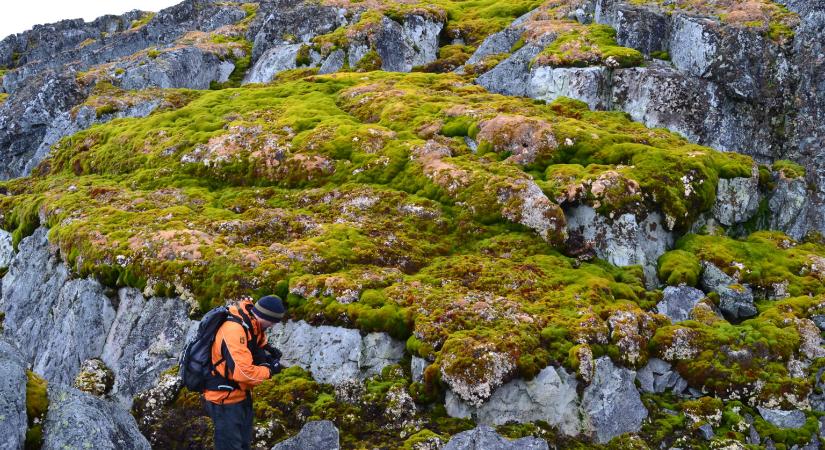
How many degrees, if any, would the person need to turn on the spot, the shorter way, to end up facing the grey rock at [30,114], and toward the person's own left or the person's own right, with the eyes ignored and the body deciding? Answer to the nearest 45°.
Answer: approximately 90° to the person's own left

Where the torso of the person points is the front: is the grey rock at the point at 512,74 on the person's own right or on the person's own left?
on the person's own left

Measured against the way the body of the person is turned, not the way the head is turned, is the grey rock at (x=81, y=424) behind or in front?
behind

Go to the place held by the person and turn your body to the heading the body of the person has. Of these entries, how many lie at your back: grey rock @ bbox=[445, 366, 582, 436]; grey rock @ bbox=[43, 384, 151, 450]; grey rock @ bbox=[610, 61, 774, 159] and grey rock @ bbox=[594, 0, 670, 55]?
1

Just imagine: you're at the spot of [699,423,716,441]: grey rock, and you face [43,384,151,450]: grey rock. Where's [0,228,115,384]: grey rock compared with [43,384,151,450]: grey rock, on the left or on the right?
right

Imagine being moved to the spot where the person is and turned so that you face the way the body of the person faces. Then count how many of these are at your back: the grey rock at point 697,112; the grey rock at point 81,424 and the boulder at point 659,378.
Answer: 1

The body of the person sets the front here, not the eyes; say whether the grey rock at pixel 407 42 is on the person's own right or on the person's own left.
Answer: on the person's own left

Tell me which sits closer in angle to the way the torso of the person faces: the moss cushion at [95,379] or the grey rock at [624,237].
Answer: the grey rock

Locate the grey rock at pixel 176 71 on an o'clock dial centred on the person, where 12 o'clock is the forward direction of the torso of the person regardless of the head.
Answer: The grey rock is roughly at 9 o'clock from the person.

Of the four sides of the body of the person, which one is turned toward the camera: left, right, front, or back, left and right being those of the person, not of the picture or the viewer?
right

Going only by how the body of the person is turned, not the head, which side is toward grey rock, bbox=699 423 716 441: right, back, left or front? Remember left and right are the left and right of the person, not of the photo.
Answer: front

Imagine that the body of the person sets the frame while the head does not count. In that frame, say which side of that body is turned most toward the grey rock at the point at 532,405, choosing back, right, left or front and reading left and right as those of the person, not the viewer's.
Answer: front

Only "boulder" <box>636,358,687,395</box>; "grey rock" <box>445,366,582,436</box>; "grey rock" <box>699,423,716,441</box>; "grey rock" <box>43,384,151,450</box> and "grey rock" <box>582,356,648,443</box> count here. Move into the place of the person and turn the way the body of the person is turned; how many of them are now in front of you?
4
